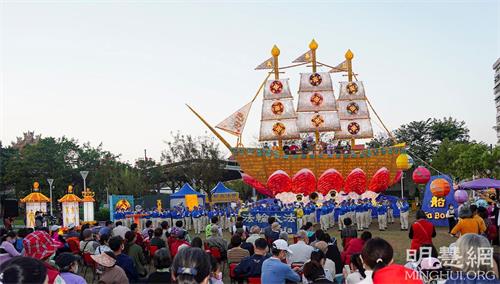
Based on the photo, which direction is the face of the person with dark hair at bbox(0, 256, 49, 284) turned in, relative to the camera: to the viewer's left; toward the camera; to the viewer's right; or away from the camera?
away from the camera

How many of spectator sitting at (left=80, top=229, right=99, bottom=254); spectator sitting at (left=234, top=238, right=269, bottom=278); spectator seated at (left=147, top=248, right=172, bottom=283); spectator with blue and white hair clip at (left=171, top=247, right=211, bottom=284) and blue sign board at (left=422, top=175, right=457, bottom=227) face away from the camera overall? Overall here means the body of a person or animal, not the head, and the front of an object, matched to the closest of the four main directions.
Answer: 4

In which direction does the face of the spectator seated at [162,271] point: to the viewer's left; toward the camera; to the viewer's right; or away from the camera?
away from the camera

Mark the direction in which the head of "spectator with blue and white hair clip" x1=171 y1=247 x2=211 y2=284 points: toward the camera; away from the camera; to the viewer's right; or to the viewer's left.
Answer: away from the camera

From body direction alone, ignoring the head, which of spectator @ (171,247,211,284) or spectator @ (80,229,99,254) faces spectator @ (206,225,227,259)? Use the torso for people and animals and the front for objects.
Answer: spectator @ (171,247,211,284)

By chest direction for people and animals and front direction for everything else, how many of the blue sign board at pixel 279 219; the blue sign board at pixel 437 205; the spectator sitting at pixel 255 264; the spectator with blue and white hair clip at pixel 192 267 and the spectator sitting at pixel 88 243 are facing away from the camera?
3

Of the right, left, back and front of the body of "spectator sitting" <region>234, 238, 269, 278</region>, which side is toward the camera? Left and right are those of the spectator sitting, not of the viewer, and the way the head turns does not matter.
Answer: back

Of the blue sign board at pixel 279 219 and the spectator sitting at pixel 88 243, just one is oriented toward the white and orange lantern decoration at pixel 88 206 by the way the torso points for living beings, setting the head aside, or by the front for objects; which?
the spectator sitting

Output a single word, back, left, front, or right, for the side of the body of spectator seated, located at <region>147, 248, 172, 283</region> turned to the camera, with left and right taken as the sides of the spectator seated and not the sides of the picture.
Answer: back

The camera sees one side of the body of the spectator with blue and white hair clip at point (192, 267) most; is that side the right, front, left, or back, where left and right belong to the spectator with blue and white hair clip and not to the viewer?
back

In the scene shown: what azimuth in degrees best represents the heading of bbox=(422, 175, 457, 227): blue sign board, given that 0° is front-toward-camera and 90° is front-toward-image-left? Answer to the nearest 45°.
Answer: approximately 0°

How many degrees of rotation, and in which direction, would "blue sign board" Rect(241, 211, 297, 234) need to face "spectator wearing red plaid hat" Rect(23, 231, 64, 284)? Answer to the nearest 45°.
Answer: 0° — it already faces them

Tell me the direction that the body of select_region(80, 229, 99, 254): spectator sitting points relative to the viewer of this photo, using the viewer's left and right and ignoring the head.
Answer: facing away from the viewer

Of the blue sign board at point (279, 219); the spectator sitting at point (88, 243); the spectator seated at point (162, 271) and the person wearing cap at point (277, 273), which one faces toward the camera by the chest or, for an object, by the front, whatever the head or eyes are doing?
the blue sign board
